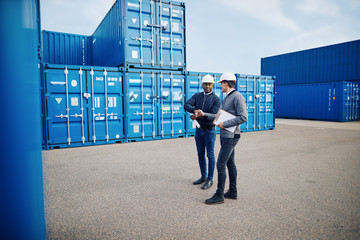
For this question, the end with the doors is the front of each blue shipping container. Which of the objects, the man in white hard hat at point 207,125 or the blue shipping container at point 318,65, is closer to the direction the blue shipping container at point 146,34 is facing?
the man in white hard hat

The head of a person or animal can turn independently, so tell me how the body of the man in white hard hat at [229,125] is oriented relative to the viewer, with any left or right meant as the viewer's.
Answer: facing to the left of the viewer

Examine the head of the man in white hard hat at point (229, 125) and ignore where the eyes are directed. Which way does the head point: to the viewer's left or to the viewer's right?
to the viewer's left

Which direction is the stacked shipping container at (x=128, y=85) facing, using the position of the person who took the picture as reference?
facing the viewer and to the right of the viewer

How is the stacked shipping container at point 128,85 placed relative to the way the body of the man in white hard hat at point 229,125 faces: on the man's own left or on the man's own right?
on the man's own right

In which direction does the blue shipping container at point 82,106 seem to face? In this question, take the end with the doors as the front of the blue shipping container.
toward the camera

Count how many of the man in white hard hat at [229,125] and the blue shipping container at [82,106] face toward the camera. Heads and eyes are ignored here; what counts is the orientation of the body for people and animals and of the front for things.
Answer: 1

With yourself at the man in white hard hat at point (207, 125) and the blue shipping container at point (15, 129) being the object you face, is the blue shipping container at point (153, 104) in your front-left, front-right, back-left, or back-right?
back-right

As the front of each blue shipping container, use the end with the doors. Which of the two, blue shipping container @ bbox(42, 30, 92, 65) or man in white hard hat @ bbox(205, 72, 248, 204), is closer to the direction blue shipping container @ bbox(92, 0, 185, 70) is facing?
the man in white hard hat

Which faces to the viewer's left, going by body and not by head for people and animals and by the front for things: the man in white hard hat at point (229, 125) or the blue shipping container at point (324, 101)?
the man in white hard hat
